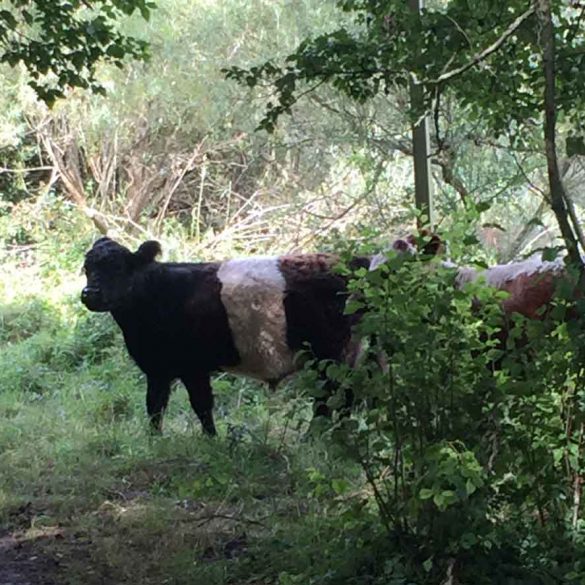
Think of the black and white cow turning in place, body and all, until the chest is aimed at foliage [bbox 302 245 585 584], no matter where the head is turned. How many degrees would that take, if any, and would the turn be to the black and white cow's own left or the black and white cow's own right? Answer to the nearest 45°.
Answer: approximately 90° to the black and white cow's own left

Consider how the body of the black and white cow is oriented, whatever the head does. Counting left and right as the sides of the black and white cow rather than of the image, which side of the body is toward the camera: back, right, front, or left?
left

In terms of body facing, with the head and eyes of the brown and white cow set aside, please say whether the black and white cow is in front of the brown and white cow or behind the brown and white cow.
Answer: in front

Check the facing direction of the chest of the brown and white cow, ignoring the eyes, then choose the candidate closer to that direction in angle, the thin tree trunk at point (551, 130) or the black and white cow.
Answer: the black and white cow

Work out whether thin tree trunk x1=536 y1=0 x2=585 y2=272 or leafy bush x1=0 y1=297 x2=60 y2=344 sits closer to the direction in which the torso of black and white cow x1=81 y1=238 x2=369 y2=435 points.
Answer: the leafy bush

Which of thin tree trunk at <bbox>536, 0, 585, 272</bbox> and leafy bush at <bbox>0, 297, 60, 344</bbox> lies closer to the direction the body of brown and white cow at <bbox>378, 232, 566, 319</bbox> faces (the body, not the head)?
the leafy bush

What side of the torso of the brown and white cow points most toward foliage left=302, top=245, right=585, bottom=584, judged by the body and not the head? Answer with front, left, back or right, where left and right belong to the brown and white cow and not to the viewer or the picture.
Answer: left

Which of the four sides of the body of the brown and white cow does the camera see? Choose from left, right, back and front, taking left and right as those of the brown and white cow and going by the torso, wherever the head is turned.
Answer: left

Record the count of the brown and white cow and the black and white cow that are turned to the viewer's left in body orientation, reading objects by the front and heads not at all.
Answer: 2
